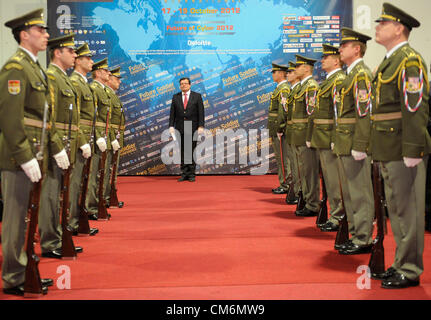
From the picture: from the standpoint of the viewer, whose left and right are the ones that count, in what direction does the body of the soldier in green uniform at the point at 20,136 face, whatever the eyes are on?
facing to the right of the viewer

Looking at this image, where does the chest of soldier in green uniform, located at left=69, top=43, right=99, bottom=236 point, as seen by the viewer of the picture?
to the viewer's right

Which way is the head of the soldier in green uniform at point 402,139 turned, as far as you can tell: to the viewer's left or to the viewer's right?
to the viewer's left

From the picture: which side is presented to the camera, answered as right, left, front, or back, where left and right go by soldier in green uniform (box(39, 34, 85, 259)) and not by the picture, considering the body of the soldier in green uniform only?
right

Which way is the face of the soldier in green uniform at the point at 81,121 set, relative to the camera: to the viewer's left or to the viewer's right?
to the viewer's right

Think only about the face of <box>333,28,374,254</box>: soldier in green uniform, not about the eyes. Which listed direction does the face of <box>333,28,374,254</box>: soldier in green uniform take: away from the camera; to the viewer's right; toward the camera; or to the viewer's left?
to the viewer's left

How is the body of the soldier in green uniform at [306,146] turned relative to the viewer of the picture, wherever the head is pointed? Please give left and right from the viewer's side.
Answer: facing to the left of the viewer

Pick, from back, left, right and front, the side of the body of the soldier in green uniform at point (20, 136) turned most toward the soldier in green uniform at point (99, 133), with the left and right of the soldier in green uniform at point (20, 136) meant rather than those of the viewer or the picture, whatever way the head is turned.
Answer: left

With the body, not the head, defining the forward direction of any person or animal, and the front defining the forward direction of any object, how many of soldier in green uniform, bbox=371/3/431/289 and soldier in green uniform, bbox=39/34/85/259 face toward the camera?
0

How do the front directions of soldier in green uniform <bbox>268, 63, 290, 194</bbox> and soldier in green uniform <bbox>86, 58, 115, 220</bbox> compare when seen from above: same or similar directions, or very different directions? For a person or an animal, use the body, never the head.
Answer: very different directions

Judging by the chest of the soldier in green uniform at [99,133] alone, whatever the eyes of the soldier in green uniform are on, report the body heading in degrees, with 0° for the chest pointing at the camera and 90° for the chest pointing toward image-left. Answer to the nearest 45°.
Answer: approximately 270°

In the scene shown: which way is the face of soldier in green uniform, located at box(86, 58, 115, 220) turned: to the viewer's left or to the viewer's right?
to the viewer's right

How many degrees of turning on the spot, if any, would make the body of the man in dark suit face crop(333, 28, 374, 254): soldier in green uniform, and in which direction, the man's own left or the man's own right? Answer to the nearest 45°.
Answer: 0° — they already face them

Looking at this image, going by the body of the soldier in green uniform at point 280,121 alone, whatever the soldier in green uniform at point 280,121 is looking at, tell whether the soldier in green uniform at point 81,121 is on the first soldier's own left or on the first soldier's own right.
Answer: on the first soldier's own left

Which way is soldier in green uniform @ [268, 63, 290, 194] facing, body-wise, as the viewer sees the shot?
to the viewer's left
